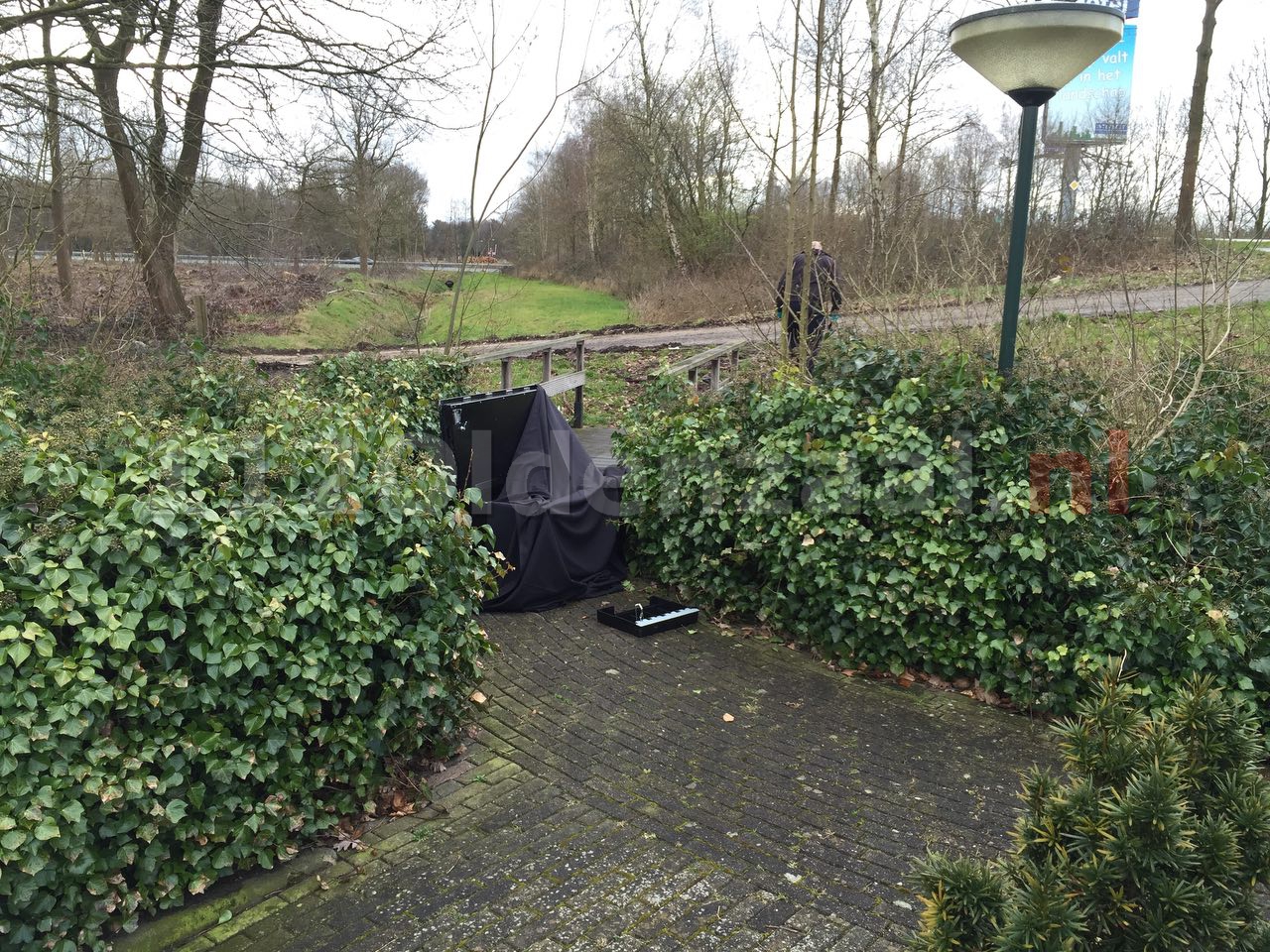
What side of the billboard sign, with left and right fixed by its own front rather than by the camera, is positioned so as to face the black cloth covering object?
front

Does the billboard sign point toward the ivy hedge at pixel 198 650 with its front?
yes

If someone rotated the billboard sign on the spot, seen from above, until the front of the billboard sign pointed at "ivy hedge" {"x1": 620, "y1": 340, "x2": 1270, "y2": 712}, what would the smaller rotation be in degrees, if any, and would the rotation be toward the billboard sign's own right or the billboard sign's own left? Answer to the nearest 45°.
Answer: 0° — it already faces it

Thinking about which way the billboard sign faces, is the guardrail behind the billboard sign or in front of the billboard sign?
in front

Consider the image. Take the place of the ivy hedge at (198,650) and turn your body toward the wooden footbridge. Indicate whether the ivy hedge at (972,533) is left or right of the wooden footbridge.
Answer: right

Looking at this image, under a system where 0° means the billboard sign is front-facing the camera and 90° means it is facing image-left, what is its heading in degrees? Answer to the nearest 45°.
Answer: approximately 0°

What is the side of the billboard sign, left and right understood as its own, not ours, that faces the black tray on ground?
front

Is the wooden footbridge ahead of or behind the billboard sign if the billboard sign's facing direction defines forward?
ahead

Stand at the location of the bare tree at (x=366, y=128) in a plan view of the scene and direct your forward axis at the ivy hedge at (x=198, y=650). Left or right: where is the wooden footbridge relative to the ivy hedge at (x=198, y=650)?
left
